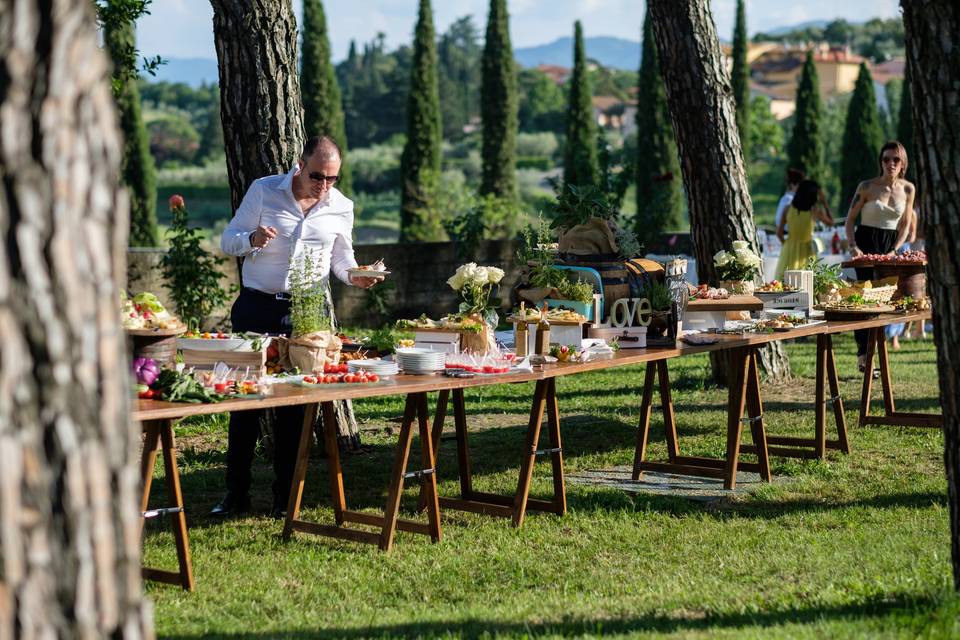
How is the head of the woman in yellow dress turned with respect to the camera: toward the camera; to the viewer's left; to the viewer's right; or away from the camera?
away from the camera

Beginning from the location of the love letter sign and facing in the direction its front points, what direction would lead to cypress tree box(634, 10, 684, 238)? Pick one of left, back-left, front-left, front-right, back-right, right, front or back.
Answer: back

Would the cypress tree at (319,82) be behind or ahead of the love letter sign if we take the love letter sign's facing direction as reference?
behind

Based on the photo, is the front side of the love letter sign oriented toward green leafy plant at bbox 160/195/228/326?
no

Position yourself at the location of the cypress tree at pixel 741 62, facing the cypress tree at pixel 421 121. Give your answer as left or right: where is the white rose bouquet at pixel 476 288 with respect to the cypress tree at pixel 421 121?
left

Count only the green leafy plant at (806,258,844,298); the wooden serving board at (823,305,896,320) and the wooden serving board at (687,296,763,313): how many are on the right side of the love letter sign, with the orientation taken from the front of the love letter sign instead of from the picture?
0

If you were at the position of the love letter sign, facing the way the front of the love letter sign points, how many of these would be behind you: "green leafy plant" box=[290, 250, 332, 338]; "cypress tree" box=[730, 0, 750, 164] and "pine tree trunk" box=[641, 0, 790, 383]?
2

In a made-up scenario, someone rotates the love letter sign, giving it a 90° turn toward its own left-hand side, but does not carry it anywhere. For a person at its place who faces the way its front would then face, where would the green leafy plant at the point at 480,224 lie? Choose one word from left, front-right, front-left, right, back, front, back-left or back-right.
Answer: left

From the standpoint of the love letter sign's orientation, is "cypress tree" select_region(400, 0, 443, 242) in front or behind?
behind

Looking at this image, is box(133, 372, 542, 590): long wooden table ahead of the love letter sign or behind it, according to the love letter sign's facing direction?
ahead

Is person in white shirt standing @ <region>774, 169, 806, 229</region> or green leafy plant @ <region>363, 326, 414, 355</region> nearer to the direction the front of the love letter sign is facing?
the green leafy plant

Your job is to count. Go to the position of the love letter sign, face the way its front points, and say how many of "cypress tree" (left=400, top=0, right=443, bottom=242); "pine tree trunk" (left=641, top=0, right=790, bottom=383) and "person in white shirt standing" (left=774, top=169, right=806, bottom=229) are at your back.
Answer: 3

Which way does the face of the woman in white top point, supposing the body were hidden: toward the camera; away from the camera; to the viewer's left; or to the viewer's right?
toward the camera

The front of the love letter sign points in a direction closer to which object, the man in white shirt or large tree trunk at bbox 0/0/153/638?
the large tree trunk

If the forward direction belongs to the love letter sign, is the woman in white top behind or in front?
behind

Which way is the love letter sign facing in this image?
toward the camera

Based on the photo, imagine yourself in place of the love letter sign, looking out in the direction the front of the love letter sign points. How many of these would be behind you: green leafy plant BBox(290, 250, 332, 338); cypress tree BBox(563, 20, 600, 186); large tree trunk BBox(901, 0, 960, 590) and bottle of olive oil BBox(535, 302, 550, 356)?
1

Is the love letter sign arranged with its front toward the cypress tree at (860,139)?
no

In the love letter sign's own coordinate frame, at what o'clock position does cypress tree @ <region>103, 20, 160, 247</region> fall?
The cypress tree is roughly at 5 o'clock from the love letter sign.

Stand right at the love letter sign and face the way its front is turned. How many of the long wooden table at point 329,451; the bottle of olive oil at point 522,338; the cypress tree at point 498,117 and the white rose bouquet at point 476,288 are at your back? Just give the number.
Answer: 1
